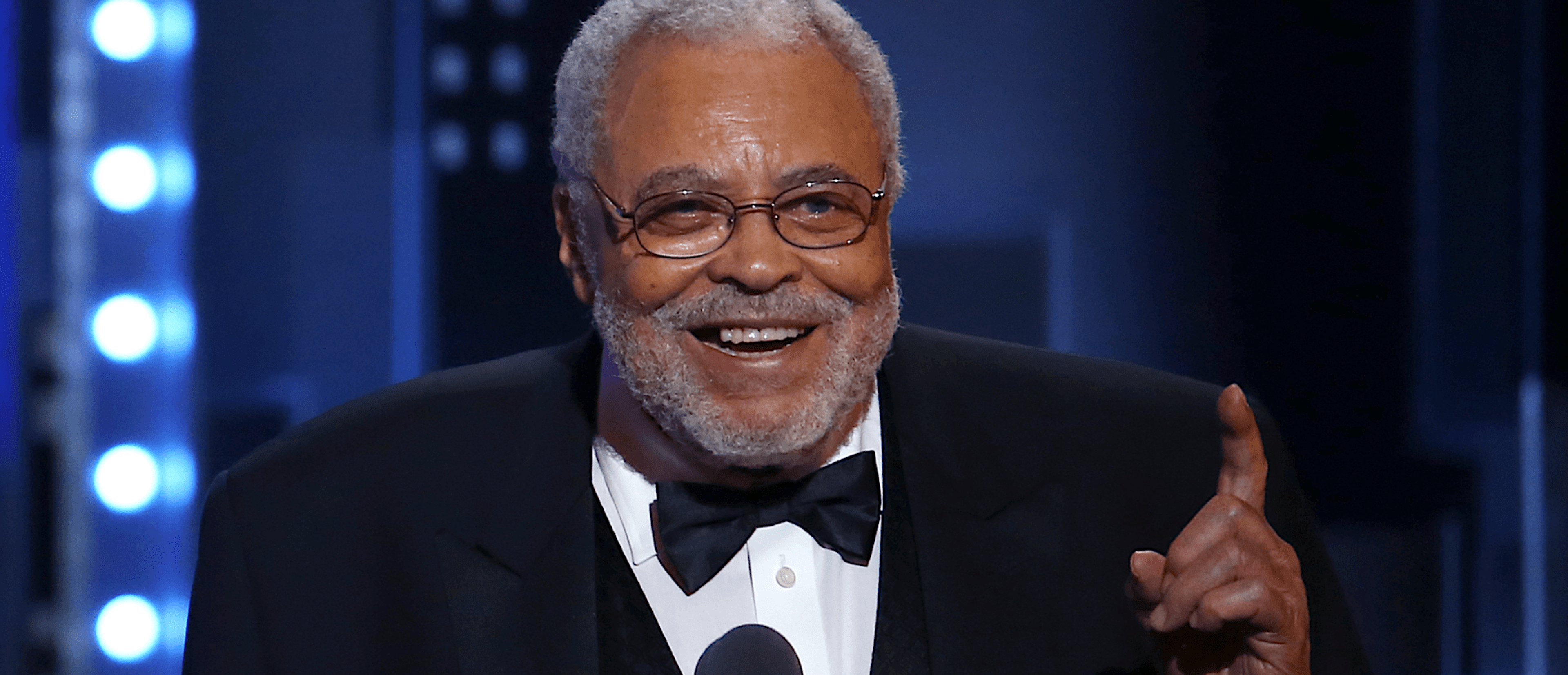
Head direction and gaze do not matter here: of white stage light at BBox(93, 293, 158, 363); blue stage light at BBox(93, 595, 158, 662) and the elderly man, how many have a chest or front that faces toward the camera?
3

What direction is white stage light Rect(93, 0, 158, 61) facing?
toward the camera

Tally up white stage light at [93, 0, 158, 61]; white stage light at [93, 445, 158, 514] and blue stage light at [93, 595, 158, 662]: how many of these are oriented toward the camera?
3

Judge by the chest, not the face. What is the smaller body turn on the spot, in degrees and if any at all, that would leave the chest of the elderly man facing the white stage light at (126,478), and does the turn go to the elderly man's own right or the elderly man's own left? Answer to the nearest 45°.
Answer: approximately 135° to the elderly man's own right

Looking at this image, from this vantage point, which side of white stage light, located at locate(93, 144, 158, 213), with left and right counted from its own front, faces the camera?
front

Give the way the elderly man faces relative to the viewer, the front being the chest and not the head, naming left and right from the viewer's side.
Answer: facing the viewer

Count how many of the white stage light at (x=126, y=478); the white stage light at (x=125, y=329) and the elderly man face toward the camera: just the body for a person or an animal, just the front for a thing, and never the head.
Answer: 3

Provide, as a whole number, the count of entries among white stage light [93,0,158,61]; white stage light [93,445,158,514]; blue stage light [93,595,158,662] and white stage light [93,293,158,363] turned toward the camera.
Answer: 4

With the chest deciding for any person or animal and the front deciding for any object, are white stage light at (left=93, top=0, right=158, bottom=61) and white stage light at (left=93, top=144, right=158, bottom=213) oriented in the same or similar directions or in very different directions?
same or similar directions
